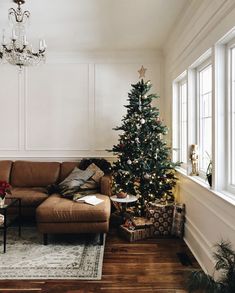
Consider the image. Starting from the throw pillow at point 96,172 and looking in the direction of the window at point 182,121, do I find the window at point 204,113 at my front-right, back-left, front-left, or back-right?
front-right

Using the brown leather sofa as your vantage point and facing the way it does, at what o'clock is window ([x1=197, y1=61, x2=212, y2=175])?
The window is roughly at 10 o'clock from the brown leather sofa.

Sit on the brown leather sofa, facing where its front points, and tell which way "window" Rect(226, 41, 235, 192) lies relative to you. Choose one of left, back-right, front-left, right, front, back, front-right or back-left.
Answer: front-left

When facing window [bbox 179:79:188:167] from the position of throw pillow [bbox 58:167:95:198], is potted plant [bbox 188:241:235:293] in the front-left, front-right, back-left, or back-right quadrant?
front-right

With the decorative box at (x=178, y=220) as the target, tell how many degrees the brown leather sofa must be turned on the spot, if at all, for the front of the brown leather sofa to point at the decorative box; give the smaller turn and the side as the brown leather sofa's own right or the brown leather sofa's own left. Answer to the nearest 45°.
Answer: approximately 45° to the brown leather sofa's own left

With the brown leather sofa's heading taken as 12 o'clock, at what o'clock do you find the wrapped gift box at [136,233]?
The wrapped gift box is roughly at 10 o'clock from the brown leather sofa.

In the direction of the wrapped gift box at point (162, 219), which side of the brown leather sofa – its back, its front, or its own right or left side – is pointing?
left

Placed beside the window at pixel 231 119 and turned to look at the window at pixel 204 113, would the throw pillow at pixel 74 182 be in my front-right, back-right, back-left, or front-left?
front-left

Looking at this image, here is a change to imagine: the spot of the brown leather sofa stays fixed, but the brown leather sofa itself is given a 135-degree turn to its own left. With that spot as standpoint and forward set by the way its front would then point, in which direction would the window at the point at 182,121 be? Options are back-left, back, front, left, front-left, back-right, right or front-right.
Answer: front-right

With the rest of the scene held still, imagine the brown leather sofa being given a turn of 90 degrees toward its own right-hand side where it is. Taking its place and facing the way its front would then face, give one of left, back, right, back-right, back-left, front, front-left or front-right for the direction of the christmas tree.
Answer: back

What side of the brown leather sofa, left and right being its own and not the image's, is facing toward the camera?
front

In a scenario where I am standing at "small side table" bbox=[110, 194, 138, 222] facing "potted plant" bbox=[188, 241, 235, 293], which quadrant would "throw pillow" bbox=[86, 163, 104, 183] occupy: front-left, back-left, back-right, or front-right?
back-right
